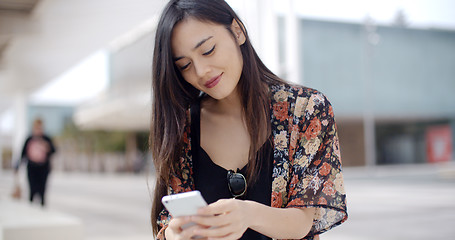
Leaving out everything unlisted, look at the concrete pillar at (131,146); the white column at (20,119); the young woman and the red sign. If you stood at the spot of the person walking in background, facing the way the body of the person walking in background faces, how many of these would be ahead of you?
1

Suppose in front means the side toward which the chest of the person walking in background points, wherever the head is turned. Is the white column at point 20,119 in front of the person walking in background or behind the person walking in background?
behind

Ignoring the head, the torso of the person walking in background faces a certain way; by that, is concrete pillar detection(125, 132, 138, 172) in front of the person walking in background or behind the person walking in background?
behind

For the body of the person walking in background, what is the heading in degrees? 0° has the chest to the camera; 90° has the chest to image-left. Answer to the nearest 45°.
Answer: approximately 0°

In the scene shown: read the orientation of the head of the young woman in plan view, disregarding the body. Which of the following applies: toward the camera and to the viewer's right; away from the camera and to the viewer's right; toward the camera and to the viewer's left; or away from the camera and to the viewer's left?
toward the camera and to the viewer's left

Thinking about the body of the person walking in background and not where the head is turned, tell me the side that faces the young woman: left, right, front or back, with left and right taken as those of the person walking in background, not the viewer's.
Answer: front

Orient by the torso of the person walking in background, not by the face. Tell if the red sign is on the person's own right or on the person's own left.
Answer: on the person's own left

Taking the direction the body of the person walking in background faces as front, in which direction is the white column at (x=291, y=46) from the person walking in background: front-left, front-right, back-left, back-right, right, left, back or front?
back-left
